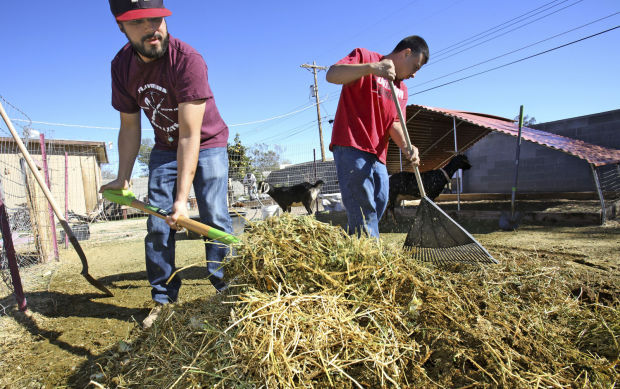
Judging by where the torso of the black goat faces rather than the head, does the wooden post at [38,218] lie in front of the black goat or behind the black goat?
behind

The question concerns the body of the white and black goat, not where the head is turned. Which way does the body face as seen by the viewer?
to the viewer's left

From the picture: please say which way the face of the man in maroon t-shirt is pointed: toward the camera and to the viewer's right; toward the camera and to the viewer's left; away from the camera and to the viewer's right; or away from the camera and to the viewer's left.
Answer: toward the camera and to the viewer's right

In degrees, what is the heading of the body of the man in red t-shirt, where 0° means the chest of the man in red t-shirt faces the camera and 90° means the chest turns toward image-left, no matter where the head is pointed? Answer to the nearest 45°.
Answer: approximately 315°

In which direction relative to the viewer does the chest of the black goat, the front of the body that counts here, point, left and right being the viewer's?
facing to the right of the viewer

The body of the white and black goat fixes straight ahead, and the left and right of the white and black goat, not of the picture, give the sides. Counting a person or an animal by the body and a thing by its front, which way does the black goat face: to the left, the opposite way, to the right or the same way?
the opposite way

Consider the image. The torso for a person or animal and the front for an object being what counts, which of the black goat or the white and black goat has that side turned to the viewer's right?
the black goat

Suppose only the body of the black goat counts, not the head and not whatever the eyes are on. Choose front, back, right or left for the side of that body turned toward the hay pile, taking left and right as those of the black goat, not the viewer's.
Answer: right

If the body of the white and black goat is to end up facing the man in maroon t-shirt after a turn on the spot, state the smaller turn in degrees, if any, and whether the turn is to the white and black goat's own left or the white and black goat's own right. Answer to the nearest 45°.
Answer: approximately 90° to the white and black goat's own left

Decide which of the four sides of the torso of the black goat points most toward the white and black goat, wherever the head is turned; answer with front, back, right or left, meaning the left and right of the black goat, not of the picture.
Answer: back

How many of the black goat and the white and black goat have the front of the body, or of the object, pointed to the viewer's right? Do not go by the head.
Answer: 1
